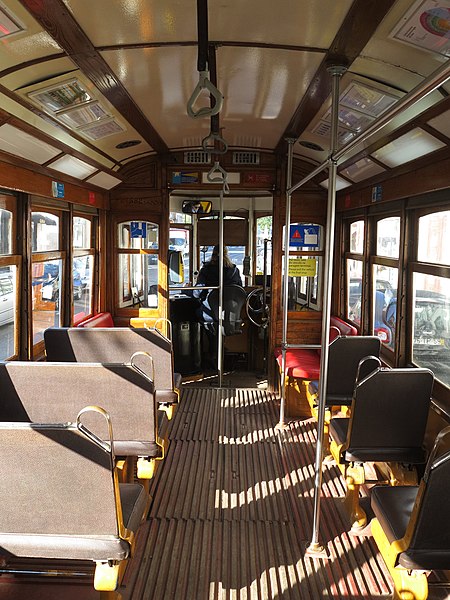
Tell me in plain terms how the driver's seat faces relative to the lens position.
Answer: facing away from the viewer

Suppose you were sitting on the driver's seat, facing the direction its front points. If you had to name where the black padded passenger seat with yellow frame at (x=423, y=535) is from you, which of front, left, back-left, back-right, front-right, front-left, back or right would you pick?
back

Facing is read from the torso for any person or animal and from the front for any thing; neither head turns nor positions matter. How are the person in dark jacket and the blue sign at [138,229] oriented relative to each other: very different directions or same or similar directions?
very different directions

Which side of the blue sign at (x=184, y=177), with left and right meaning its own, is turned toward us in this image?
front

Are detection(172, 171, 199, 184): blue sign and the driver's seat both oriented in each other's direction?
no

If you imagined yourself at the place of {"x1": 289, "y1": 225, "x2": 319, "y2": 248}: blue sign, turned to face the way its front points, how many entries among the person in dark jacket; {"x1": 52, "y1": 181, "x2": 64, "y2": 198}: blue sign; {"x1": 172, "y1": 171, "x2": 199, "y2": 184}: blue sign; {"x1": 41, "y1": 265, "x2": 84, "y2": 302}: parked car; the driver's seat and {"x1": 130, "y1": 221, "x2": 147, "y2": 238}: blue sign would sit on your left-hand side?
0

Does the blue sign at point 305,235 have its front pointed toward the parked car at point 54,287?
no

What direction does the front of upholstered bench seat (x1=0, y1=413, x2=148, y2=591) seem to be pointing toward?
away from the camera

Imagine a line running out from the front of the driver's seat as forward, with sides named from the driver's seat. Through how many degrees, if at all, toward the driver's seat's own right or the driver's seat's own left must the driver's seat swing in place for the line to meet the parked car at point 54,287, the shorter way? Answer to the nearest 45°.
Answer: approximately 135° to the driver's seat's own left

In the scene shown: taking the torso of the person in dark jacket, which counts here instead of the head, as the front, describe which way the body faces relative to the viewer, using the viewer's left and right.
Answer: facing away from the viewer

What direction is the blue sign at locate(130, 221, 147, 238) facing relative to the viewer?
toward the camera

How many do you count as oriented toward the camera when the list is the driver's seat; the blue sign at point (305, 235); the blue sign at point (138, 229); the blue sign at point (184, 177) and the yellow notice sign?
4

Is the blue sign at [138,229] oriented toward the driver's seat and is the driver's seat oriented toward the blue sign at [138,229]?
no

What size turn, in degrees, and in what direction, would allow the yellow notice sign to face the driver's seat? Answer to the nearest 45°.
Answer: approximately 135° to its right

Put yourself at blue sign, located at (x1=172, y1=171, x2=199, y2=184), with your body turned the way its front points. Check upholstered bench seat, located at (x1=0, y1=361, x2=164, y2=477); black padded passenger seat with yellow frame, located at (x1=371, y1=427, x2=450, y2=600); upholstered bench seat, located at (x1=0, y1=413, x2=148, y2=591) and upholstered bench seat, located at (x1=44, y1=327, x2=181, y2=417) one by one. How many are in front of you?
4

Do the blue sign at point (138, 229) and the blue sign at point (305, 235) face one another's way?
no

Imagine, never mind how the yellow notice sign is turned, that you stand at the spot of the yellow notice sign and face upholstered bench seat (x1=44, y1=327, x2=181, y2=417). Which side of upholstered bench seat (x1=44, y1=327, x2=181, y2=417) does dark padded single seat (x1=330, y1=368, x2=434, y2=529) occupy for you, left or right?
left

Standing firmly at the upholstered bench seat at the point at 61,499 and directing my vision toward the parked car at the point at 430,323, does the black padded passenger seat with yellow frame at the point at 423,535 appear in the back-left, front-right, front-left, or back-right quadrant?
front-right

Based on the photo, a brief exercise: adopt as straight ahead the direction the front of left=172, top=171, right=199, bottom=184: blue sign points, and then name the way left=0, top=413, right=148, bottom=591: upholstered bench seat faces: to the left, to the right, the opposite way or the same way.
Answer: the opposite way

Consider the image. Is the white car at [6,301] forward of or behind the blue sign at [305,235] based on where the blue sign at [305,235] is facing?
forward
